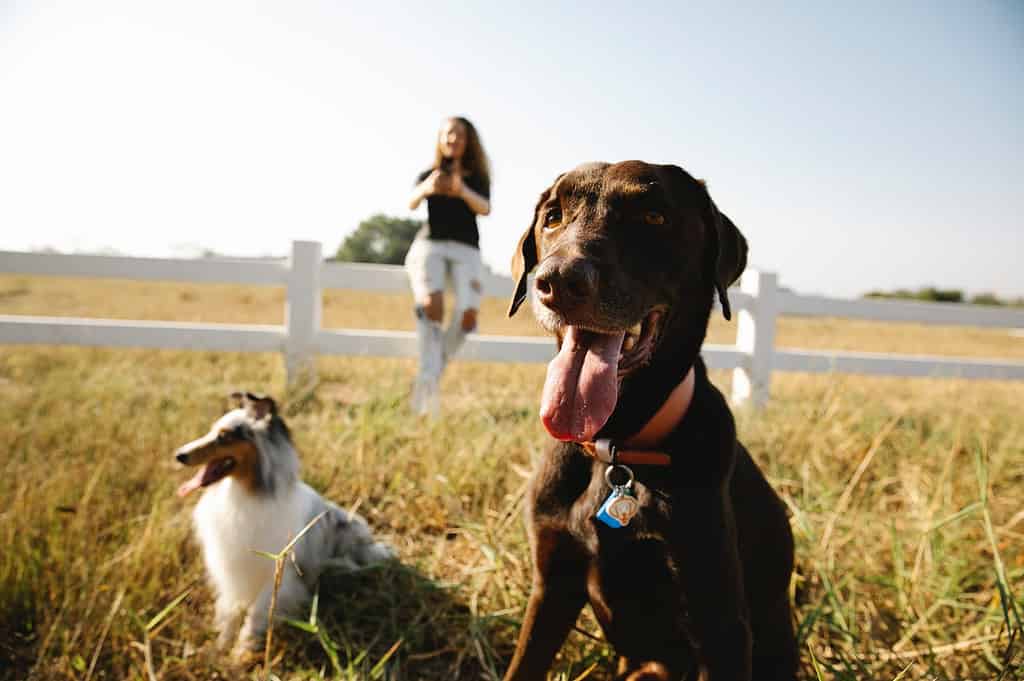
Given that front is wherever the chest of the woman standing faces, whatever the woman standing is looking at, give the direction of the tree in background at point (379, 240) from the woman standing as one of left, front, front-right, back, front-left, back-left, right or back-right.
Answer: back

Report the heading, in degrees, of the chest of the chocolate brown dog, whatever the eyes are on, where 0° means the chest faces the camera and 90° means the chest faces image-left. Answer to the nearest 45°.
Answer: approximately 45°

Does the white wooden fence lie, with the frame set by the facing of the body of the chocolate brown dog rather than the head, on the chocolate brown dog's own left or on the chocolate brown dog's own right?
on the chocolate brown dog's own right

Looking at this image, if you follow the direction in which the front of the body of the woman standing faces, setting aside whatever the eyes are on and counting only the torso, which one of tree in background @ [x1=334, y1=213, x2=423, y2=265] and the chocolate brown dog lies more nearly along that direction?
the chocolate brown dog

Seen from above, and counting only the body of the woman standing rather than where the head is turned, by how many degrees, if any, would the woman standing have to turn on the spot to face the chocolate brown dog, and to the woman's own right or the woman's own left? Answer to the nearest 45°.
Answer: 0° — they already face it
